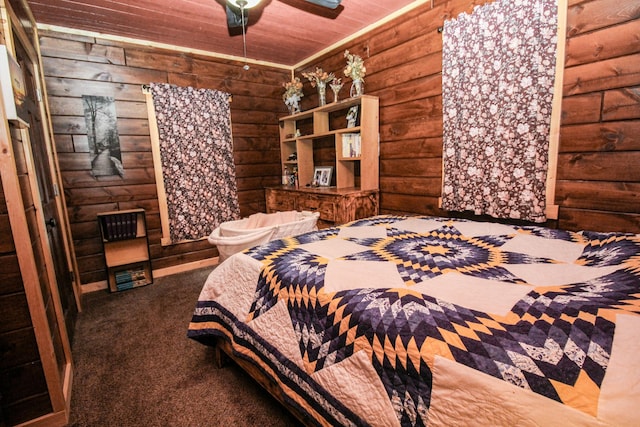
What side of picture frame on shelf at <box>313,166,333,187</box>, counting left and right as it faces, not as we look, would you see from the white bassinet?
front

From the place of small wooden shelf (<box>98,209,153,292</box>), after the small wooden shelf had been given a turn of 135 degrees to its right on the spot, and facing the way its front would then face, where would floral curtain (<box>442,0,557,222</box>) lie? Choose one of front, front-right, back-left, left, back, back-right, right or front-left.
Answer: back

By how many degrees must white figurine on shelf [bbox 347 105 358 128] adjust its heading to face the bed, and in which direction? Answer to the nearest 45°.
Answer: approximately 45° to its left

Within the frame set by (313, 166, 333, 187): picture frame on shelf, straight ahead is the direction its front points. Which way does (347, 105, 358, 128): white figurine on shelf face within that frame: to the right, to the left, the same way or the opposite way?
the same way

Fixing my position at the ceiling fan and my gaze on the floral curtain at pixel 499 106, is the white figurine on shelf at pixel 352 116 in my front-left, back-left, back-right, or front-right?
front-left

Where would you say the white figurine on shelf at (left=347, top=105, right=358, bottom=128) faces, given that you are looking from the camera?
facing the viewer and to the left of the viewer

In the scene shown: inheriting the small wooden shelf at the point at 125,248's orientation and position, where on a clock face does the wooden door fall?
The wooden door is roughly at 1 o'clock from the small wooden shelf.

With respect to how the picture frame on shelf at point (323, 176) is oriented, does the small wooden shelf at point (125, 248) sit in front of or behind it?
in front

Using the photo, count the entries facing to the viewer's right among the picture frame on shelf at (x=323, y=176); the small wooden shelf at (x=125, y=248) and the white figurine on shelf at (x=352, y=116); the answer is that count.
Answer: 0

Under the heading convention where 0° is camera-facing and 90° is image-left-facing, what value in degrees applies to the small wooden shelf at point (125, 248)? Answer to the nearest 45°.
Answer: approximately 0°

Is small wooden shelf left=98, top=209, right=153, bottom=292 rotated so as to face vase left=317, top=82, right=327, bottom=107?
no

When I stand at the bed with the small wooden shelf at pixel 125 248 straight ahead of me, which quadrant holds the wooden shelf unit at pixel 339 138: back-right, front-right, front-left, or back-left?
front-right

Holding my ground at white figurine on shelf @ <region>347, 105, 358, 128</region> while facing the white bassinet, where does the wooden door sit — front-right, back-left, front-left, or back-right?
front-right

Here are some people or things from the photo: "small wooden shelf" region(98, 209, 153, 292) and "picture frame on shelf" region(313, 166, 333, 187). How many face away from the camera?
0

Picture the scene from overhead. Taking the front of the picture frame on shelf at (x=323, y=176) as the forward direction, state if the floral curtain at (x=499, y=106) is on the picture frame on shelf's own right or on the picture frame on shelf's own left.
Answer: on the picture frame on shelf's own left

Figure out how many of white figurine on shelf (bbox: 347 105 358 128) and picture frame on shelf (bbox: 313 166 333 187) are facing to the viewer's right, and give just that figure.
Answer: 0
